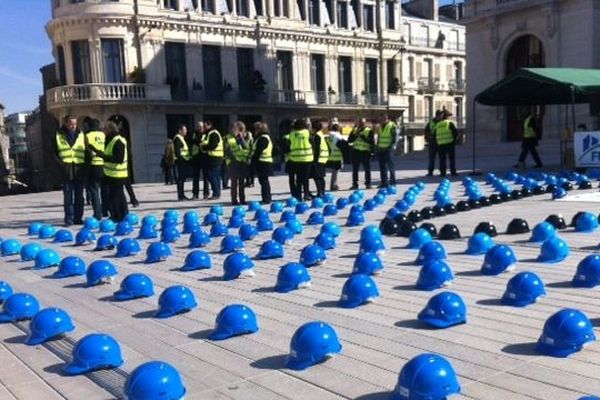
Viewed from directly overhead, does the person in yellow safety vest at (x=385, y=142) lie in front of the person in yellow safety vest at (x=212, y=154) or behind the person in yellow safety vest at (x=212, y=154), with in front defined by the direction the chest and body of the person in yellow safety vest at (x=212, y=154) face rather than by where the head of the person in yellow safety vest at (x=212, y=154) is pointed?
behind

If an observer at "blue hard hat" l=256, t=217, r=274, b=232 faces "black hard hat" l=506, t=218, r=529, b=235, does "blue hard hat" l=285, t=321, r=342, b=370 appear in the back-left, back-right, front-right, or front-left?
front-right

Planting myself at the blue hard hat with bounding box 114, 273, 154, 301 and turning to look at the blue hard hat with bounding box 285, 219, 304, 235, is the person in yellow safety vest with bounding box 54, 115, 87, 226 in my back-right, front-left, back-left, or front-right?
front-left

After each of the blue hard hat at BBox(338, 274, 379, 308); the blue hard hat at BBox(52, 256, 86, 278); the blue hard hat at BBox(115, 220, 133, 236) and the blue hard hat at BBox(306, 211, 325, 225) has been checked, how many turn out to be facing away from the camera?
0

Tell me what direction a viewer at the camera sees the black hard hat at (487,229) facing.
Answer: facing the viewer and to the left of the viewer

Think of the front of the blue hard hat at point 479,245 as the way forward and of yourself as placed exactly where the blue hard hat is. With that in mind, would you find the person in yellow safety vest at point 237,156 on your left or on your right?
on your right

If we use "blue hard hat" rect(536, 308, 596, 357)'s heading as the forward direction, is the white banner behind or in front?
behind

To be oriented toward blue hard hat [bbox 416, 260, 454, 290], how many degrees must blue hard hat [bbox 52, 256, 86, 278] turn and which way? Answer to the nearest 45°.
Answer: approximately 135° to its left
